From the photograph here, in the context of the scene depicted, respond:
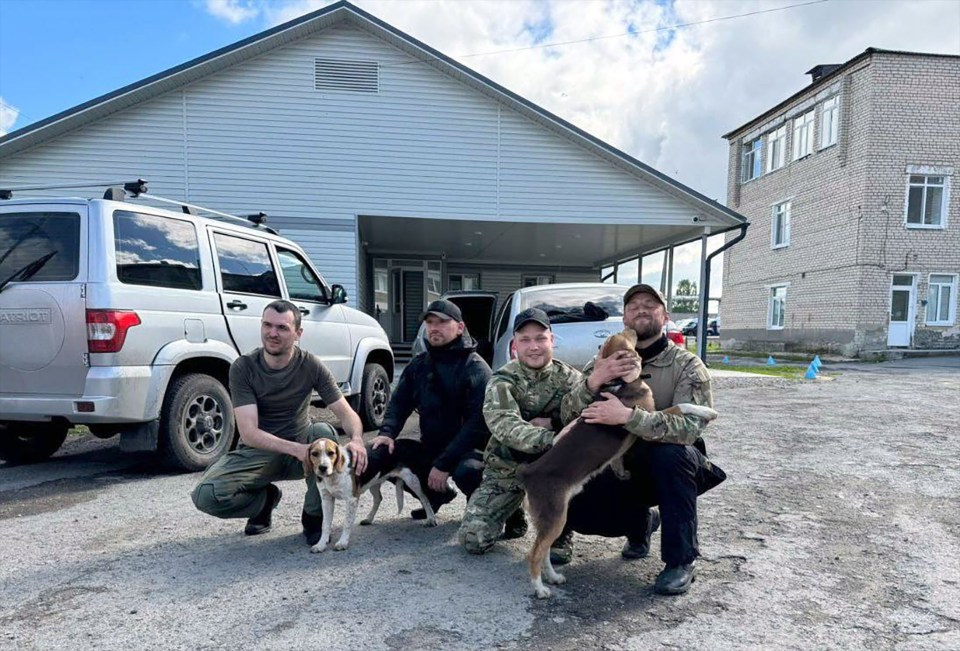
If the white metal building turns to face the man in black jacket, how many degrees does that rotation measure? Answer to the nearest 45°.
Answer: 0° — it already faces them

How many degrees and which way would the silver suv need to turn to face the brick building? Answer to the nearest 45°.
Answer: approximately 45° to its right

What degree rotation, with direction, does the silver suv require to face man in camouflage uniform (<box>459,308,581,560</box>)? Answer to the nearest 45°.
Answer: approximately 90° to its right

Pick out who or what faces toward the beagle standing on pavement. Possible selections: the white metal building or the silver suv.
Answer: the white metal building

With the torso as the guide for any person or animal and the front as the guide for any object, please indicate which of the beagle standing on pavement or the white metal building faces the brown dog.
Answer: the white metal building

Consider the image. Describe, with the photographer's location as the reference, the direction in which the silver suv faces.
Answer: facing away from the viewer and to the right of the viewer

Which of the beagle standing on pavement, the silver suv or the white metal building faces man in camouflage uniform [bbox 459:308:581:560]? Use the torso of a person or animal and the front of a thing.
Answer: the white metal building

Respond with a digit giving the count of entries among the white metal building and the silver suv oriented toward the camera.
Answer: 1

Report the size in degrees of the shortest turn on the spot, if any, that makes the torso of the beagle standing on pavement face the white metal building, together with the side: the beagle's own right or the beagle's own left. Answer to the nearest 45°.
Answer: approximately 135° to the beagle's own right

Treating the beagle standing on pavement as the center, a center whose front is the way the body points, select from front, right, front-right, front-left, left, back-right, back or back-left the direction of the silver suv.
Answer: right

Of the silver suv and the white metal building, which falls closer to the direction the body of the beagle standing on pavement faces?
the silver suv

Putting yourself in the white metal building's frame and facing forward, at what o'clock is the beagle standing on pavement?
The beagle standing on pavement is roughly at 12 o'clock from the white metal building.

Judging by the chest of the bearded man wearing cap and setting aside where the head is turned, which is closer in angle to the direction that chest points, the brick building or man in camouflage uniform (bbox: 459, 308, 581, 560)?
the man in camouflage uniform

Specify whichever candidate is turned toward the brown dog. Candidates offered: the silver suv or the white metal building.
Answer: the white metal building
